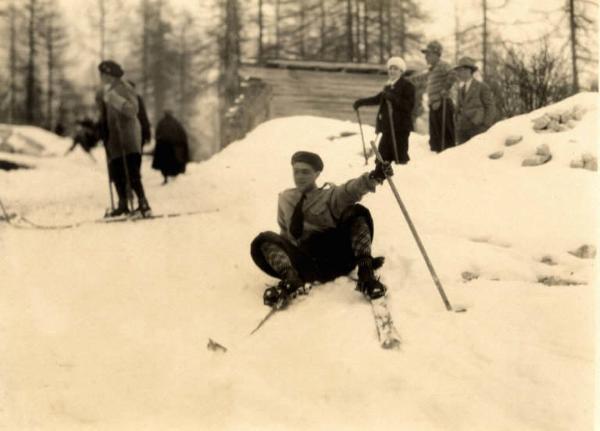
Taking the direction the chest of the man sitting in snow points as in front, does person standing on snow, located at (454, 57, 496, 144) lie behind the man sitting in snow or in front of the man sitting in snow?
behind

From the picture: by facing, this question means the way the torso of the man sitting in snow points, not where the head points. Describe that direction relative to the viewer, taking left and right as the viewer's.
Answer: facing the viewer

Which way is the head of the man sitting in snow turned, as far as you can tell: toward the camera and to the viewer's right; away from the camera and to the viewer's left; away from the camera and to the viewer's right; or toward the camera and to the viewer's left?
toward the camera and to the viewer's left

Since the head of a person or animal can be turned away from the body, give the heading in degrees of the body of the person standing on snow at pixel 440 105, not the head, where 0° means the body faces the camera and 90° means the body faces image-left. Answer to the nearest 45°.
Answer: approximately 90°

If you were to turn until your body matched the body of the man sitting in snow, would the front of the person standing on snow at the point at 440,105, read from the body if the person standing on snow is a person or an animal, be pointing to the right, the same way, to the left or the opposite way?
to the right

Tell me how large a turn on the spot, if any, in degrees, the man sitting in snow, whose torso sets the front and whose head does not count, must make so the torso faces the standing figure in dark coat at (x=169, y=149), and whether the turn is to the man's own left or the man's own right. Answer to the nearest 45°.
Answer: approximately 180°
